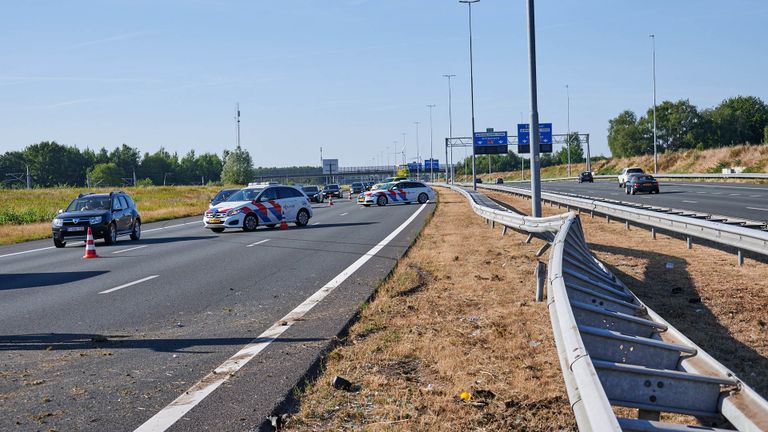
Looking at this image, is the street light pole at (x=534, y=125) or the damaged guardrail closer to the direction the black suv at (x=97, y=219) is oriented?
the damaged guardrail

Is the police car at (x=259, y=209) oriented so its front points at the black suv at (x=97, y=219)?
yes

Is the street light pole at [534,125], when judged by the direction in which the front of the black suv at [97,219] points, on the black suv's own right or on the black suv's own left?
on the black suv's own left

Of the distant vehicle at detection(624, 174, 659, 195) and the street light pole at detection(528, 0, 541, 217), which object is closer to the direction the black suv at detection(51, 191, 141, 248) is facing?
the street light pole

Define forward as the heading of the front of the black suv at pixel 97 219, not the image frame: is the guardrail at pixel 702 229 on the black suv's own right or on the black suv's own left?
on the black suv's own left

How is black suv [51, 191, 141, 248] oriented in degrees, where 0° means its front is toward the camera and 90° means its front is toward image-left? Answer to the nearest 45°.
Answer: approximately 45°

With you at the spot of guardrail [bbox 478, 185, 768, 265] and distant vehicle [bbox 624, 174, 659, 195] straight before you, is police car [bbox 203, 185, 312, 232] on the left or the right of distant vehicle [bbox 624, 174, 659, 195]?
left

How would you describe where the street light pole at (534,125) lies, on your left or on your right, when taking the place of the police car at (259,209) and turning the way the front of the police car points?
on your left

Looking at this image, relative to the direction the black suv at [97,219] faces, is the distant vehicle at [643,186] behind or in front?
behind

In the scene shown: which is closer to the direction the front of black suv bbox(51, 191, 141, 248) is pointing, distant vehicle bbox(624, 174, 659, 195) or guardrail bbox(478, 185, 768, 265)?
the guardrail
